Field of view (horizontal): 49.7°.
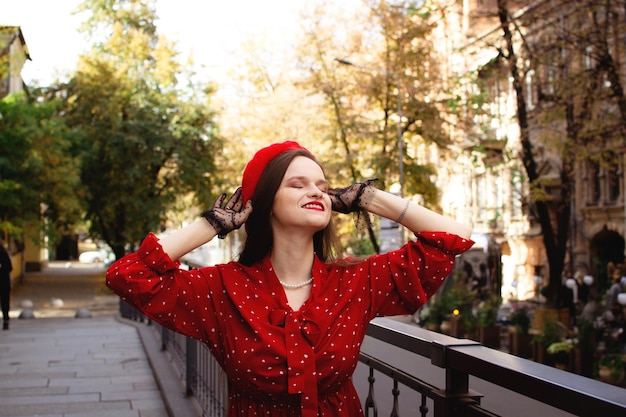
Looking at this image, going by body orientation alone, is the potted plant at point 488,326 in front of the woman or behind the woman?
behind

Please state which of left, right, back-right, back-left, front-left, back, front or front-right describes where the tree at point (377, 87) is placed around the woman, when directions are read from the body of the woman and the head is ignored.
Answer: back

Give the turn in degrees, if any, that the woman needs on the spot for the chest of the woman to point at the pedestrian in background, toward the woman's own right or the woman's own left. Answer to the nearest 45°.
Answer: approximately 135° to the woman's own right

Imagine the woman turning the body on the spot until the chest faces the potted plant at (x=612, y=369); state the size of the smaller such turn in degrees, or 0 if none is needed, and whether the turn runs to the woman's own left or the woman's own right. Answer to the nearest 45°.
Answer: approximately 135° to the woman's own left

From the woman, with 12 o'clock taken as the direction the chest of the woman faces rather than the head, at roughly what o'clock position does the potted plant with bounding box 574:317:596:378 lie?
The potted plant is roughly at 7 o'clock from the woman.

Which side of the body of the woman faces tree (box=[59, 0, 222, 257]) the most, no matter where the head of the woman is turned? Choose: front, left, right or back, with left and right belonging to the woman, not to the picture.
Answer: back

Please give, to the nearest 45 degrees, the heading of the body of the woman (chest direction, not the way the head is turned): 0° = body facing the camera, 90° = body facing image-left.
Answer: approximately 0°

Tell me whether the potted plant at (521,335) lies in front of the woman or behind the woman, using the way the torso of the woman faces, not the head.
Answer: behind
